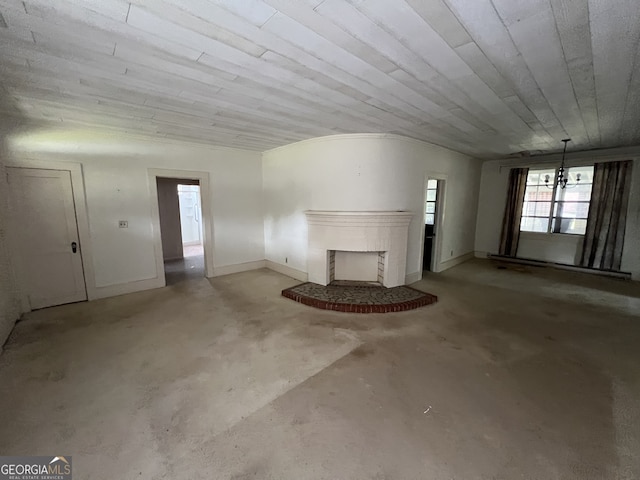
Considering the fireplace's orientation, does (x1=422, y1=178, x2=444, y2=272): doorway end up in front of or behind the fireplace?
behind

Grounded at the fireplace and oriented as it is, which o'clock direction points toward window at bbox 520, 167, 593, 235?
The window is roughly at 8 o'clock from the fireplace.

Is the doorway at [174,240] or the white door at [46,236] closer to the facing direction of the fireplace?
the white door

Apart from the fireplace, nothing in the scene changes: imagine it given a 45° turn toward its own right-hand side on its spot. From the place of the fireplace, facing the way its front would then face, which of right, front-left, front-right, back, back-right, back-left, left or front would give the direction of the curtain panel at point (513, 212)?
back

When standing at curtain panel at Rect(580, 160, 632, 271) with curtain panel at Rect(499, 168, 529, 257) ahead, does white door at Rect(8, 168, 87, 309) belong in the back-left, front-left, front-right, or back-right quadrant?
front-left

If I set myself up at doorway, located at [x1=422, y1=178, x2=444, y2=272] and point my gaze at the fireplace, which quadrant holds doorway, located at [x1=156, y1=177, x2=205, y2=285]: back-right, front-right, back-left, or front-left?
front-right

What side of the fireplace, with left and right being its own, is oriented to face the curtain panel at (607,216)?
left

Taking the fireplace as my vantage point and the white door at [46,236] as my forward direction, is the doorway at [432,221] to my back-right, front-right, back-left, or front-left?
back-right

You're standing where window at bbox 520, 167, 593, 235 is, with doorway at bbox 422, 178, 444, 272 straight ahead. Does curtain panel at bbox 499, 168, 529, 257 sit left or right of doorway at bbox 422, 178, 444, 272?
right

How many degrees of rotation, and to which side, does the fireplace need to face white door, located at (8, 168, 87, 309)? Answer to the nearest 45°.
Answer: approximately 90° to its right

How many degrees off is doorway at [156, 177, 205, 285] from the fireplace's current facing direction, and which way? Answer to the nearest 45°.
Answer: approximately 90° to its right

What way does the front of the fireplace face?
toward the camera
